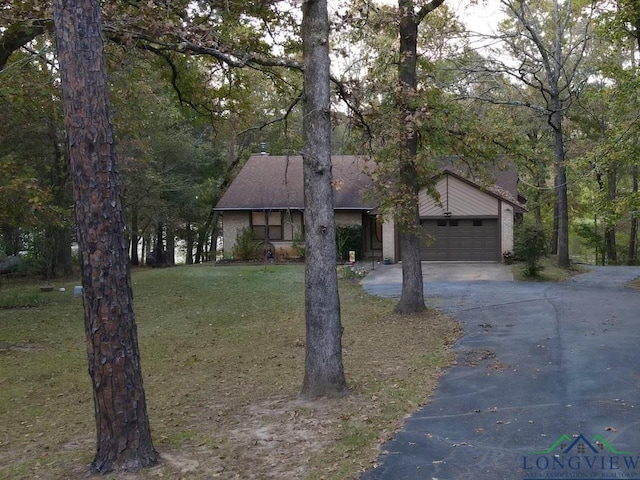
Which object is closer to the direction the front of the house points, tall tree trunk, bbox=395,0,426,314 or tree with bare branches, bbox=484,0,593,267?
the tall tree trunk

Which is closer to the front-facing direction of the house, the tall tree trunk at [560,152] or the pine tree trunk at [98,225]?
the pine tree trunk

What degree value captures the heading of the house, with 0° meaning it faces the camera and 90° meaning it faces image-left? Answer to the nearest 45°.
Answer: approximately 0°

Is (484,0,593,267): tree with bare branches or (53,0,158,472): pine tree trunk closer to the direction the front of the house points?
the pine tree trunk

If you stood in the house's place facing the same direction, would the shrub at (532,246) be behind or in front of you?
in front

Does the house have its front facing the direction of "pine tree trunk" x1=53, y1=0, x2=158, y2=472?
yes

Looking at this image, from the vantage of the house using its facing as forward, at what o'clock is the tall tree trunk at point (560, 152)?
The tall tree trunk is roughly at 10 o'clock from the house.

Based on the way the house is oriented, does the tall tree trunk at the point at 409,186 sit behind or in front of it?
in front

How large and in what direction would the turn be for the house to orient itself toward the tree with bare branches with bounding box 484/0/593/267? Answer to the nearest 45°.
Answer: approximately 45° to its left

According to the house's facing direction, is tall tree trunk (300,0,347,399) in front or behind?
in front
